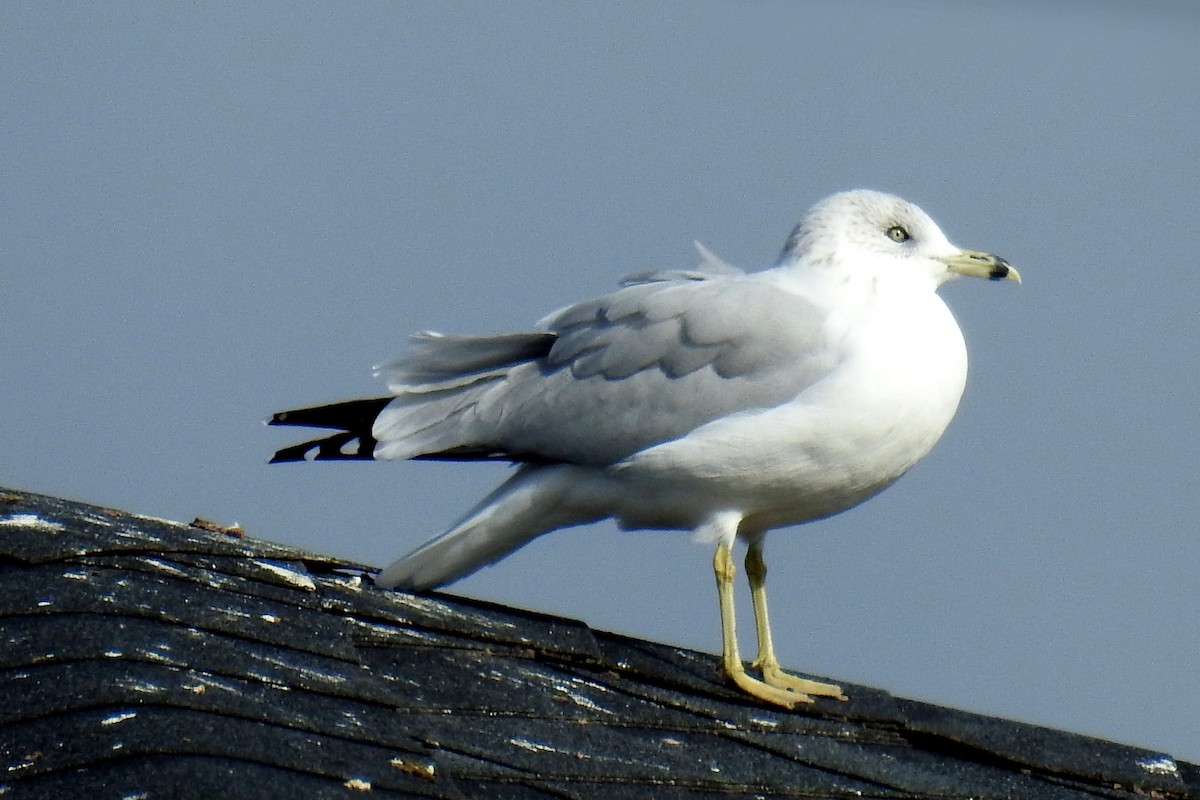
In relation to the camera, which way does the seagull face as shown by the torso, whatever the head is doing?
to the viewer's right
